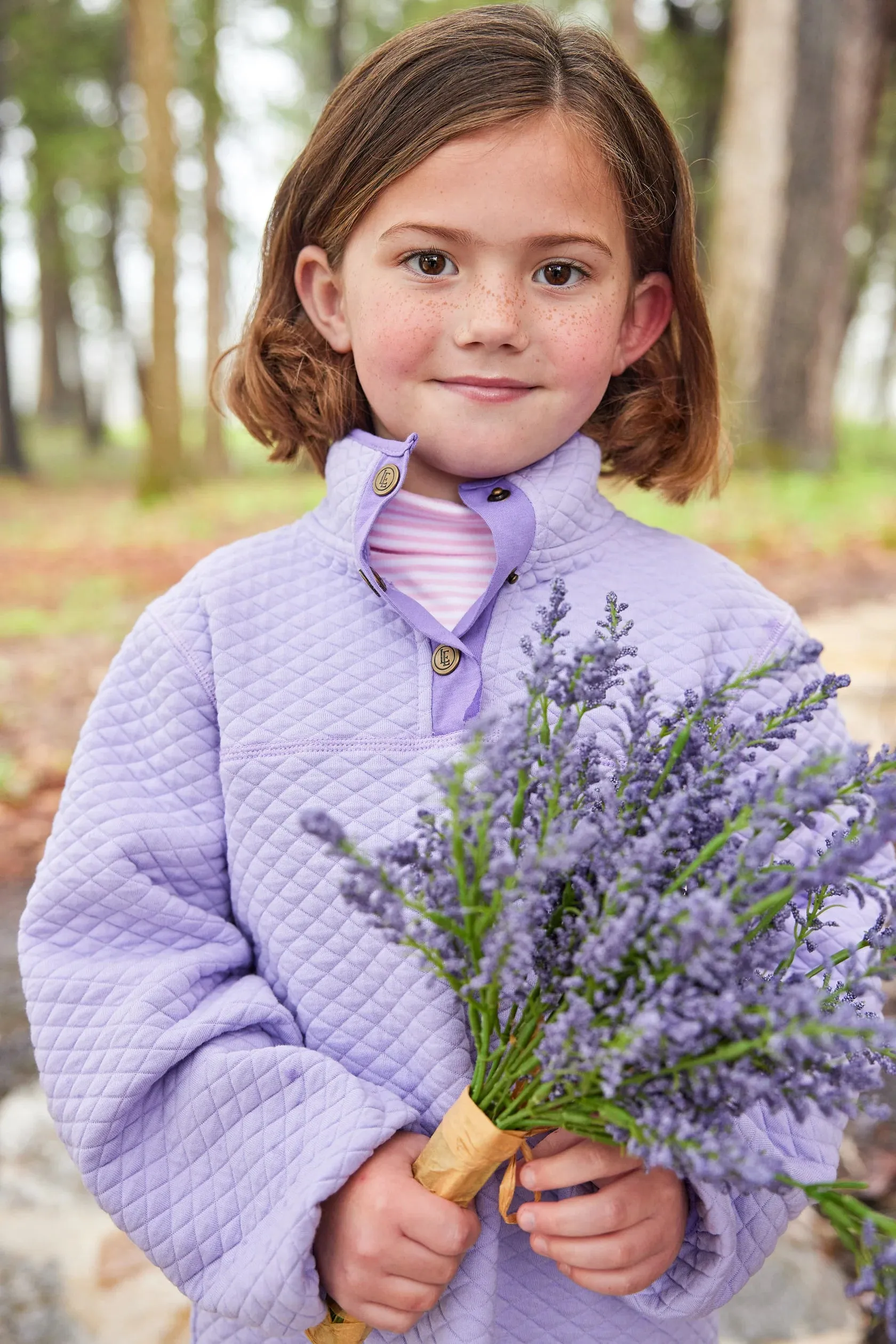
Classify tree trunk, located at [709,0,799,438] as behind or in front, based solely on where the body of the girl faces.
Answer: behind

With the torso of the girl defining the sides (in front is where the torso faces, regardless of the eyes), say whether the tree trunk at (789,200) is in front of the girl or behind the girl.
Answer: behind

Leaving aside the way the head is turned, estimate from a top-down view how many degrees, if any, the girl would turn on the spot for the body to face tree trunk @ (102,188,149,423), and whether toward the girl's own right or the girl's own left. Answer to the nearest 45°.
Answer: approximately 180°

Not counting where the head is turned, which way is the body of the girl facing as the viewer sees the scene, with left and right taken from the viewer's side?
facing the viewer

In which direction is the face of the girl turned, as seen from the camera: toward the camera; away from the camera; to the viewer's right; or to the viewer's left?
toward the camera

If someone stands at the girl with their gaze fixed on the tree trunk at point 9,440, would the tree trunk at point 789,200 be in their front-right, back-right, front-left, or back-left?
front-right

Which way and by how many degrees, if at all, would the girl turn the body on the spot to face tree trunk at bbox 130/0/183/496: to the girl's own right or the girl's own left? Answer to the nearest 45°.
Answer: approximately 180°

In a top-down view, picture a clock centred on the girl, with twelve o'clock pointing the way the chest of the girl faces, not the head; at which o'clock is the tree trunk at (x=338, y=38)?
The tree trunk is roughly at 6 o'clock from the girl.

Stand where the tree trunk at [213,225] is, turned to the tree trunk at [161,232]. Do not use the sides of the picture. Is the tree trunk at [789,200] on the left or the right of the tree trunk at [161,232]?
left

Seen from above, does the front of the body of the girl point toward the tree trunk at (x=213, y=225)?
no
